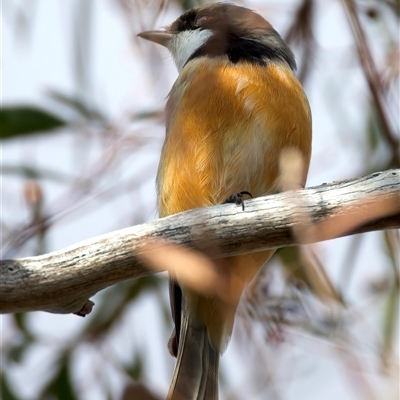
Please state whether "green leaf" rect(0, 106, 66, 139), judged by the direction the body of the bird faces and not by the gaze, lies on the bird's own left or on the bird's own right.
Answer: on the bird's own right

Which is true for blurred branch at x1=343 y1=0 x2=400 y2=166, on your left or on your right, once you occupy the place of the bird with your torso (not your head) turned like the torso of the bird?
on your left

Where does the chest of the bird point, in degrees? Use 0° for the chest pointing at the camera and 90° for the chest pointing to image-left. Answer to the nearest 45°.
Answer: approximately 0°
